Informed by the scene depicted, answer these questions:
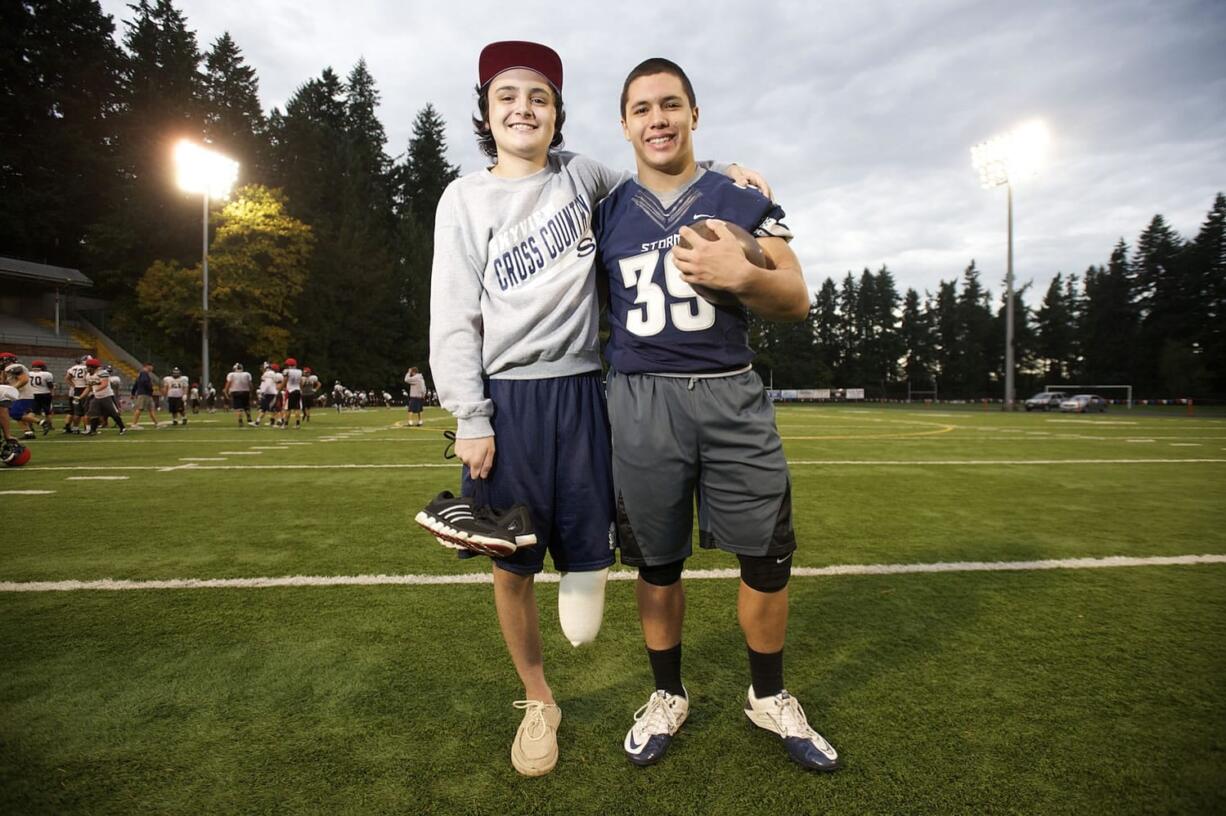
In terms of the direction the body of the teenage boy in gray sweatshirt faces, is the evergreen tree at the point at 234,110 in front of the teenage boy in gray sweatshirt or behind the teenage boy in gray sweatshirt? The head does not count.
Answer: behind

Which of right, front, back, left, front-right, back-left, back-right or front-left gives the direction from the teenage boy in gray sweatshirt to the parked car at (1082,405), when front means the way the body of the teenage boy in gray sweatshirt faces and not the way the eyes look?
back-left

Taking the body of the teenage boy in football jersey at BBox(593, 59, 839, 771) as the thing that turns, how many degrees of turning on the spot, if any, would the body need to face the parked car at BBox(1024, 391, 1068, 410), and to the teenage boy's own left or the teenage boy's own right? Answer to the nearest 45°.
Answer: approximately 135° to the teenage boy's own left

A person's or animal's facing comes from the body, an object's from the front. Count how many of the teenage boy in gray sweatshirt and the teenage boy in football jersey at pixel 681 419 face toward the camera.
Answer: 2

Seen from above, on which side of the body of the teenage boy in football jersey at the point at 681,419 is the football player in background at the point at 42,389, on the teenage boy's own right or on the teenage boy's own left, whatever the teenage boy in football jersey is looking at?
on the teenage boy's own right

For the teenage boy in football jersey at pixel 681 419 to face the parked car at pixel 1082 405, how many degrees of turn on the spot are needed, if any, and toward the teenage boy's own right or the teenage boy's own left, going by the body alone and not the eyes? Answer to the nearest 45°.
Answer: approximately 135° to the teenage boy's own left

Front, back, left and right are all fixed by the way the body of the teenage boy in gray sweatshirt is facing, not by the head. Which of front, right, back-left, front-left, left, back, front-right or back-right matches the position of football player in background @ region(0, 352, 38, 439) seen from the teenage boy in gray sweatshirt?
back-right

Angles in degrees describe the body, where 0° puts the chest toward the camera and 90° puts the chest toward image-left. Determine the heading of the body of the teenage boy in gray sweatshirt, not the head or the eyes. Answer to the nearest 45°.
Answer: approximately 0°
